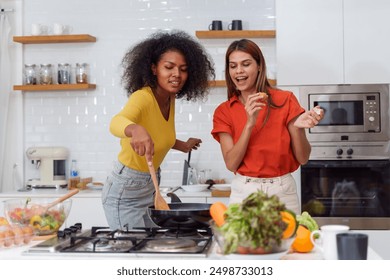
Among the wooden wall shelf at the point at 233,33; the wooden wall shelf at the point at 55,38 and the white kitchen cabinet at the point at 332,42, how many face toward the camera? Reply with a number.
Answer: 3

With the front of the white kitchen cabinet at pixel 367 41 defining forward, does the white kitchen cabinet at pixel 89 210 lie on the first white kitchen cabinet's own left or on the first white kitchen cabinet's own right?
on the first white kitchen cabinet's own right

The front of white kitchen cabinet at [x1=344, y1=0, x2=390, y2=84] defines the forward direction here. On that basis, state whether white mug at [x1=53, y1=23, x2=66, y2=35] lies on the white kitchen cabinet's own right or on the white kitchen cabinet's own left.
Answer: on the white kitchen cabinet's own right

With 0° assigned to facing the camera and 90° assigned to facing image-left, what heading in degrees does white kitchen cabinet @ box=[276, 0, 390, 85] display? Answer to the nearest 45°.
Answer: approximately 0°

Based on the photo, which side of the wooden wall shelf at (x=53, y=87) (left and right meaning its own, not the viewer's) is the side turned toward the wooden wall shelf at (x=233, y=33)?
left

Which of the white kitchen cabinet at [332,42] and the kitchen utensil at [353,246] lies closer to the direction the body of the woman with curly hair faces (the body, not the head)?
the kitchen utensil

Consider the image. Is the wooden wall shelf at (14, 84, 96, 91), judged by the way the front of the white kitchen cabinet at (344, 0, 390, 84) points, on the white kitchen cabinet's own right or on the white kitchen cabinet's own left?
on the white kitchen cabinet's own right

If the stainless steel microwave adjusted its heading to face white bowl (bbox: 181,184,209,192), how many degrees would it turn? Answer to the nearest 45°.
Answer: approximately 90° to its right

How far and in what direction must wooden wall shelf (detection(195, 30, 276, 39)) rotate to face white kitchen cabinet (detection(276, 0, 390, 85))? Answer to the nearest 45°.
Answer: approximately 90° to its left
